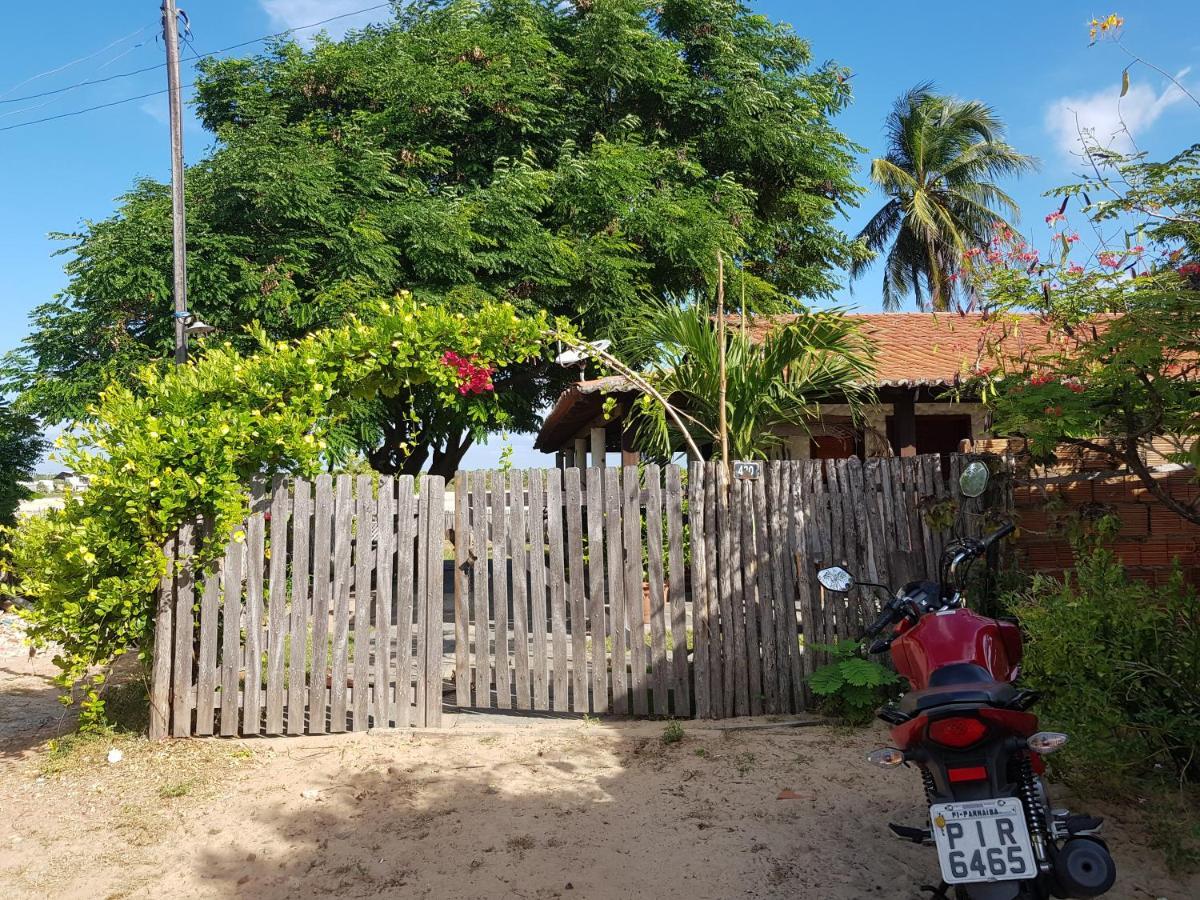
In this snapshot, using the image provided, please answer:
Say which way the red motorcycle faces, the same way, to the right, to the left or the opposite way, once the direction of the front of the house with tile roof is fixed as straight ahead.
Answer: the opposite way

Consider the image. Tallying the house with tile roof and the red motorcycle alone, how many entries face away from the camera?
1

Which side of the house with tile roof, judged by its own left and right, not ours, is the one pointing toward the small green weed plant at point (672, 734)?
front

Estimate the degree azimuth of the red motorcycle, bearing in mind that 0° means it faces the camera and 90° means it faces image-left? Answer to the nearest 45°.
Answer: approximately 180°

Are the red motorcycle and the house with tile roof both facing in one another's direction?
yes

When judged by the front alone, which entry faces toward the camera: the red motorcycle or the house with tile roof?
the house with tile roof

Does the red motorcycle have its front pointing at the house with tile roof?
yes

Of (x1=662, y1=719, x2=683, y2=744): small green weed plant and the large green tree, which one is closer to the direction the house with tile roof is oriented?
the small green weed plant

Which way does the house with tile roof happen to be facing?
toward the camera

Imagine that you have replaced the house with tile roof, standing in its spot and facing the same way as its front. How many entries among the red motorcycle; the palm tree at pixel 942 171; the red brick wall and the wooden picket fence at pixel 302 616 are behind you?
1

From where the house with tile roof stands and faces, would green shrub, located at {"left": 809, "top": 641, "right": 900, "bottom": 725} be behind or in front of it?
in front

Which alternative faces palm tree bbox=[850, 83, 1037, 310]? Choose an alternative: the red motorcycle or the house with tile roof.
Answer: the red motorcycle

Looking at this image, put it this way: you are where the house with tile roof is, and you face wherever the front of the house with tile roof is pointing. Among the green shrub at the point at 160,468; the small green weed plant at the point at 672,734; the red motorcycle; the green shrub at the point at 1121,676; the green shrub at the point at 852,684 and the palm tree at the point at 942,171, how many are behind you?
1

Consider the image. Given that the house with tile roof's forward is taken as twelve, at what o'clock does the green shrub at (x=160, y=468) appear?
The green shrub is roughly at 1 o'clock from the house with tile roof.

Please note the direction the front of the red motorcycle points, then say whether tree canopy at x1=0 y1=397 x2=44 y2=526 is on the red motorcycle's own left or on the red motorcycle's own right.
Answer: on the red motorcycle's own left
